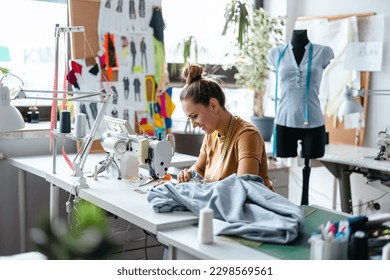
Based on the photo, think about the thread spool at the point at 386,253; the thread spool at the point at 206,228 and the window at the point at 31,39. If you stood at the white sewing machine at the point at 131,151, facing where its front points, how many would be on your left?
1

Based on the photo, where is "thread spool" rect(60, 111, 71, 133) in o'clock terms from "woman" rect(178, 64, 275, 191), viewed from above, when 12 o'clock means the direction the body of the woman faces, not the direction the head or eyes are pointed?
The thread spool is roughly at 2 o'clock from the woman.

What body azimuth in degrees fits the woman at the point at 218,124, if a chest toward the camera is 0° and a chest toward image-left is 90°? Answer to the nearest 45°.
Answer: approximately 45°

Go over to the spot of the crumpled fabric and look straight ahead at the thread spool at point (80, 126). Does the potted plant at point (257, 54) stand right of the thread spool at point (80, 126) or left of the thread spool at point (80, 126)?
right

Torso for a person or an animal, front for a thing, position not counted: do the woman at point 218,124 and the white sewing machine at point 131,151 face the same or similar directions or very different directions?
very different directions

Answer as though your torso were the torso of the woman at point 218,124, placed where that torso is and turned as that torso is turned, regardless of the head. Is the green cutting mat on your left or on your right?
on your left

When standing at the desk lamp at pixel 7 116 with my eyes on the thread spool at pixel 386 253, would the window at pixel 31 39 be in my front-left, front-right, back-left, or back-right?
back-left

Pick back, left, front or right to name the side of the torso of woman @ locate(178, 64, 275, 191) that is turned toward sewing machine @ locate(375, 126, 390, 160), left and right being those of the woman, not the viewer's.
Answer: back

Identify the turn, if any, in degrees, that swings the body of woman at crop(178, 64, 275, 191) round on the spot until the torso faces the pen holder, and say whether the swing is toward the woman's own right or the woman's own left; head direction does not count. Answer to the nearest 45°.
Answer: approximately 45° to the woman's own left

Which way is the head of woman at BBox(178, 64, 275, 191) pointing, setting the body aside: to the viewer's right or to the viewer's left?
to the viewer's left

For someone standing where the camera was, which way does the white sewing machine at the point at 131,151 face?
facing away from the viewer and to the right of the viewer
